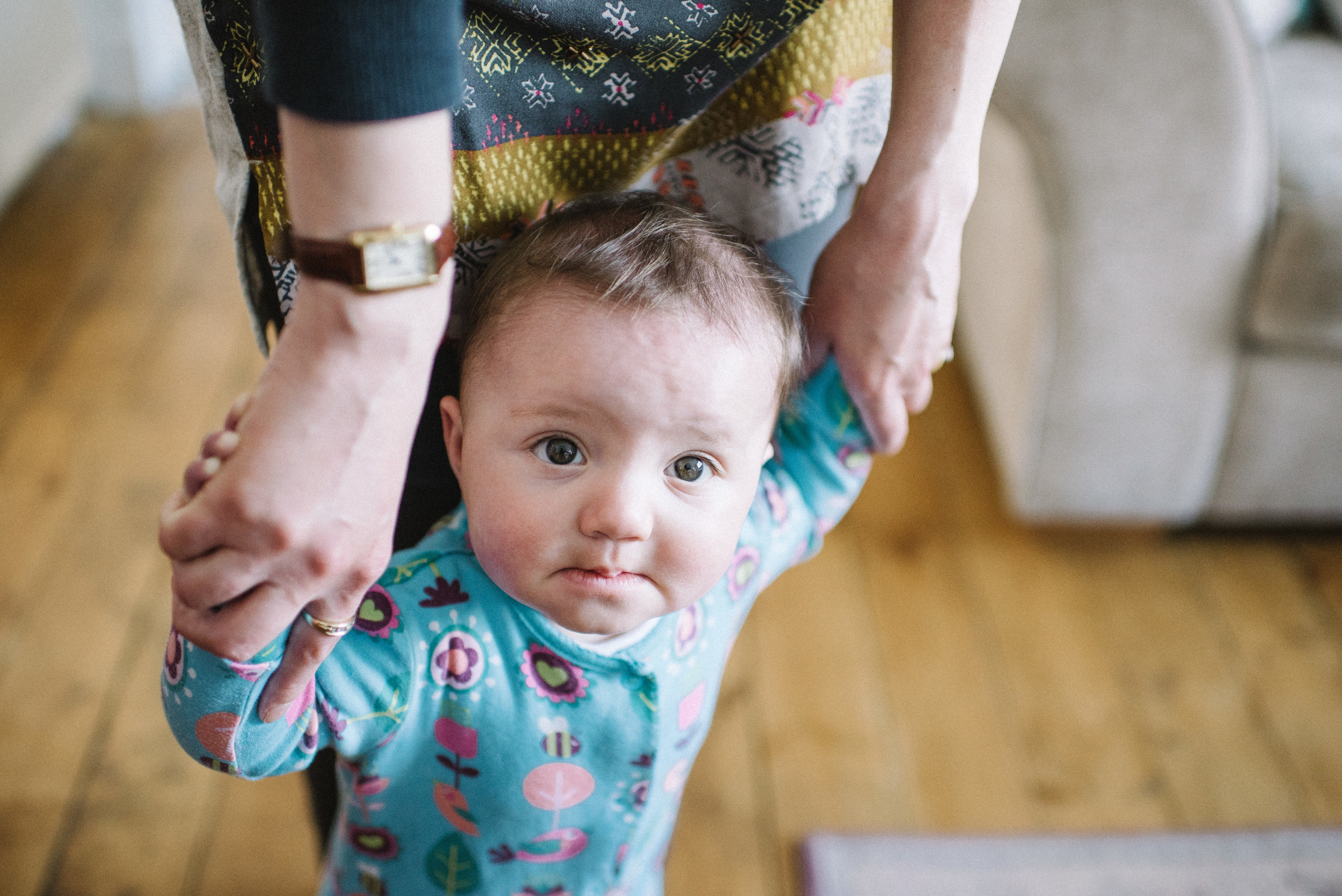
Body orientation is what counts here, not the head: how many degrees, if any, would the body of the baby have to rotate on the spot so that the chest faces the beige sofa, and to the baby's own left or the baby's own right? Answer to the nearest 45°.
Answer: approximately 135° to the baby's own left

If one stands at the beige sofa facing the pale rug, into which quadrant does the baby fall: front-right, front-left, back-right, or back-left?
front-right

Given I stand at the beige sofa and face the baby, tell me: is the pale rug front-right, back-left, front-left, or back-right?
front-left

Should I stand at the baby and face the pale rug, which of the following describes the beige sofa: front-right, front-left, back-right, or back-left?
front-left

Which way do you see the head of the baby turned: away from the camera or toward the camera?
toward the camera

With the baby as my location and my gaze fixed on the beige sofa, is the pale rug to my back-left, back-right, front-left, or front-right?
front-right

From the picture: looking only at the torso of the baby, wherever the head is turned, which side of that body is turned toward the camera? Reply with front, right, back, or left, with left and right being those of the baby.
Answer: front
